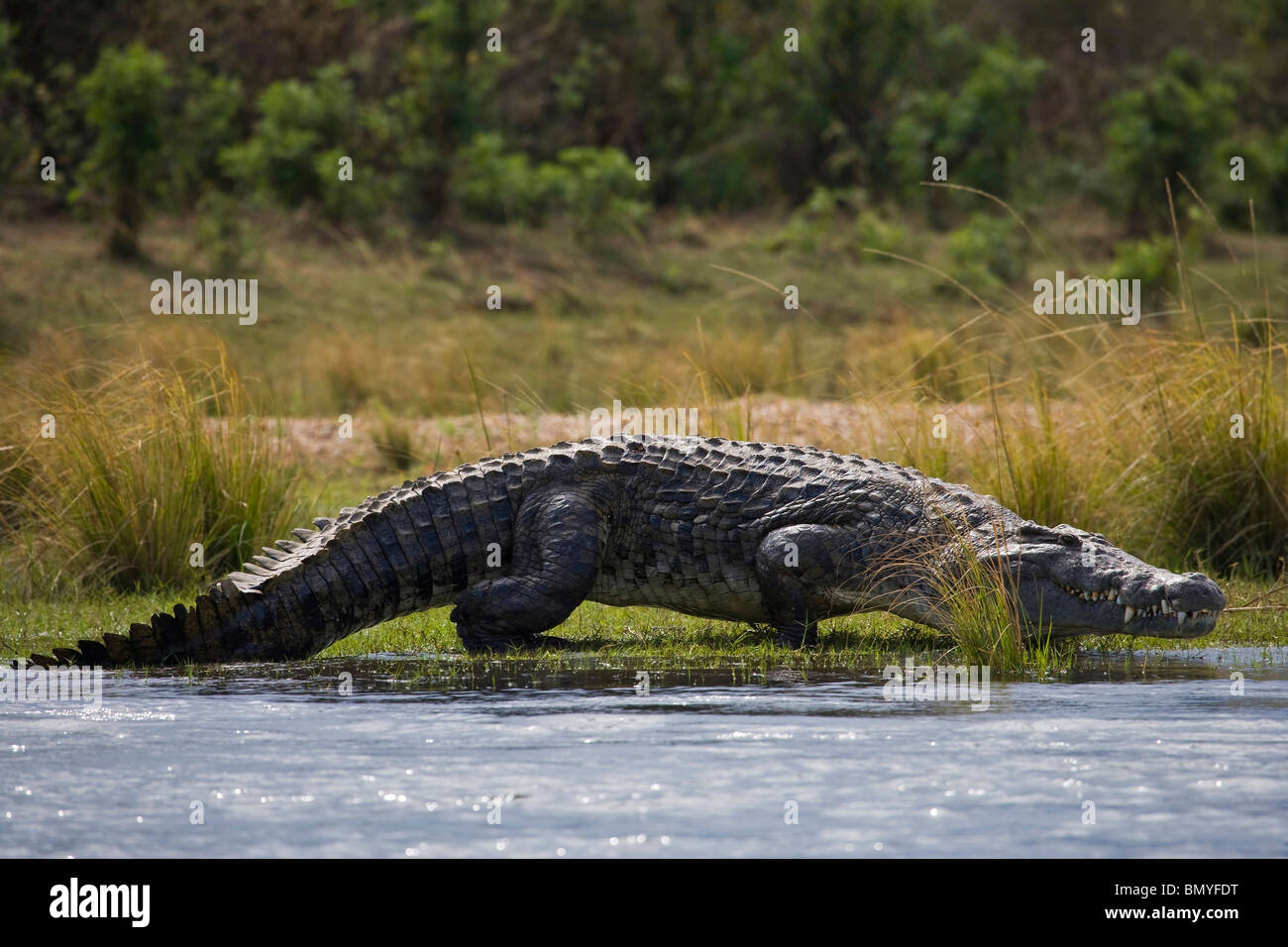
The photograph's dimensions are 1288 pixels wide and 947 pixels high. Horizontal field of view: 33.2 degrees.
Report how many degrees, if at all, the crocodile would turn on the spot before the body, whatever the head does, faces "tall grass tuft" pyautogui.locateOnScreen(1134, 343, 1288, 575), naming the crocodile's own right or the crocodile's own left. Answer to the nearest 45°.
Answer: approximately 45° to the crocodile's own left

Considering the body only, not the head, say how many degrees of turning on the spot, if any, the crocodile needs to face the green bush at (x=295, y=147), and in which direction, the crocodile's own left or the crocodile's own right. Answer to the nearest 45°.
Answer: approximately 90° to the crocodile's own left

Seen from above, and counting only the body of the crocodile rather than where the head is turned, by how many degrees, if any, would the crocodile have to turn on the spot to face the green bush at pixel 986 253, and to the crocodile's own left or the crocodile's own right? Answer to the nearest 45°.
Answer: approximately 90° to the crocodile's own left

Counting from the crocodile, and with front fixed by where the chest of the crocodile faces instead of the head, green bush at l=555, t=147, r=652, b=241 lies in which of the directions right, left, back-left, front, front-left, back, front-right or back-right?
left

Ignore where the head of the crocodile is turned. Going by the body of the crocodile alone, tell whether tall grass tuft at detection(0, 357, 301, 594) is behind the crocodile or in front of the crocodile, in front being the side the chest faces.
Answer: behind

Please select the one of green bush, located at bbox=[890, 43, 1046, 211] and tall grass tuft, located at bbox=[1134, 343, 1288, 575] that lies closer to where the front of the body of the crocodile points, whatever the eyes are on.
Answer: the tall grass tuft

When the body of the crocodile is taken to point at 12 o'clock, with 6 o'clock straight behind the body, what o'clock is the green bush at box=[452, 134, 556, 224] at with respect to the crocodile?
The green bush is roughly at 9 o'clock from the crocodile.

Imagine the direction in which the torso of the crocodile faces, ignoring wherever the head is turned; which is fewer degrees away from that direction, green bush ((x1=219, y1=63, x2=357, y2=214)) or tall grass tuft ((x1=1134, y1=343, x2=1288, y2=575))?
the tall grass tuft

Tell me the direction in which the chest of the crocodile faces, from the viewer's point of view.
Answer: to the viewer's right

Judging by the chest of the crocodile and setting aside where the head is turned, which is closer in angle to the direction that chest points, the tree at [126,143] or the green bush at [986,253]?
the green bush
